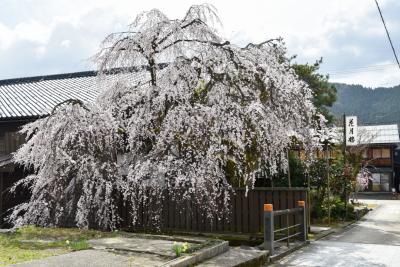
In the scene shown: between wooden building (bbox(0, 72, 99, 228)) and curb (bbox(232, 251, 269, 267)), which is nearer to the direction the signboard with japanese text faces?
the curb

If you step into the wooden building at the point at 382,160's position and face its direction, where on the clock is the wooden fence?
The wooden fence is roughly at 12 o'clock from the wooden building.

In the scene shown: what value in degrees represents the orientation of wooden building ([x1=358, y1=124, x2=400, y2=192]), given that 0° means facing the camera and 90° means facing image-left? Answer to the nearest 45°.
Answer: approximately 0°

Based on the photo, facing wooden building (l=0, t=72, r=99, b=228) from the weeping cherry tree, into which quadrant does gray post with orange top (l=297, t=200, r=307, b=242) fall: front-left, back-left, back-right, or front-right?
back-left

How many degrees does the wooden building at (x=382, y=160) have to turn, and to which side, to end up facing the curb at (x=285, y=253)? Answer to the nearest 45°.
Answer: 0° — it already faces it

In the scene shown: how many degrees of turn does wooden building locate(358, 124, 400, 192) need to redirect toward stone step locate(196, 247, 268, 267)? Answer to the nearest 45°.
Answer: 0° — it already faces it

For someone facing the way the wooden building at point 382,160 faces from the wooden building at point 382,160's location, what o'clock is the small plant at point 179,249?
The small plant is roughly at 12 o'clock from the wooden building.

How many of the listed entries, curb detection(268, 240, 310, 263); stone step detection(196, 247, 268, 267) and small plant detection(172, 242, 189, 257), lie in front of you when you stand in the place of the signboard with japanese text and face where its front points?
3
